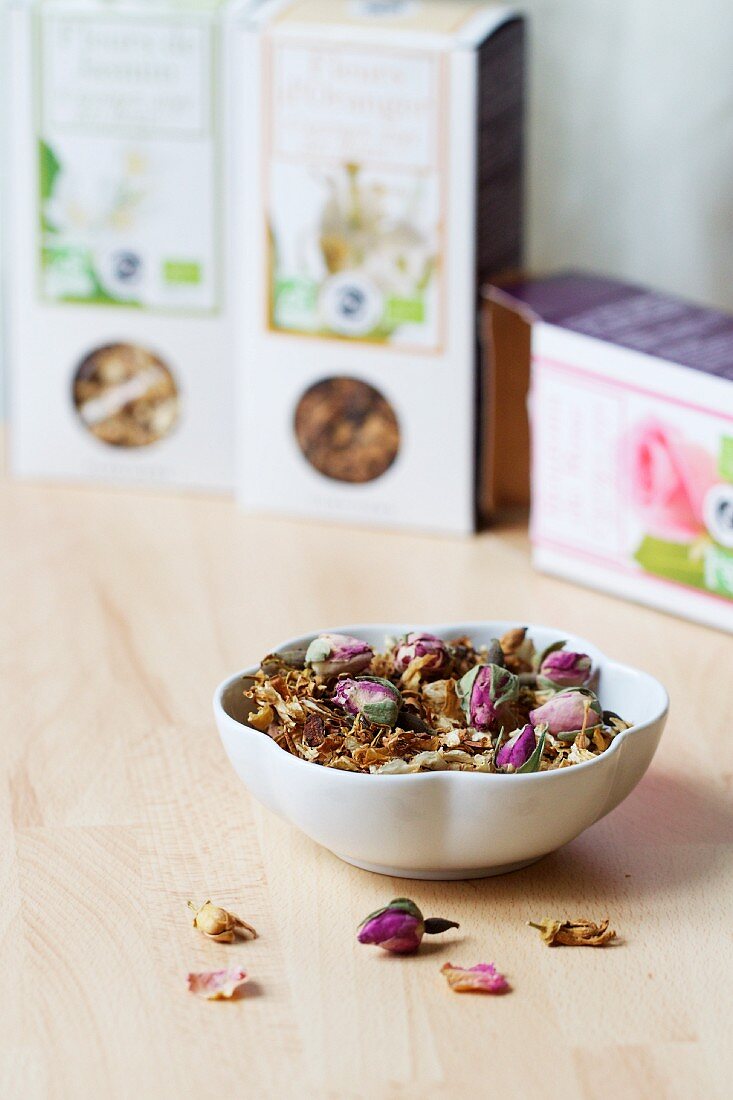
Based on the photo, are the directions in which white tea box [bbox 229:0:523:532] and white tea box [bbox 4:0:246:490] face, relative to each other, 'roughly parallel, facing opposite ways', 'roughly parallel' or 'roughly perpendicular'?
roughly parallel

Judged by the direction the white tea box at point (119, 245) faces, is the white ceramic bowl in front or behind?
in front

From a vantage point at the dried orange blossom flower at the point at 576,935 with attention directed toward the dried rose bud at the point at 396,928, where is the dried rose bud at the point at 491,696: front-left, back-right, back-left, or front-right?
front-right

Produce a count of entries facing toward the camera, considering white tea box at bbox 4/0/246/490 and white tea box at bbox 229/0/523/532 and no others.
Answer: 2

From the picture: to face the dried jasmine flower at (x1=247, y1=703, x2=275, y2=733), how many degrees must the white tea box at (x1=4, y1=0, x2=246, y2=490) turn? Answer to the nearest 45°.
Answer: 0° — it already faces it

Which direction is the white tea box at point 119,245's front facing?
toward the camera

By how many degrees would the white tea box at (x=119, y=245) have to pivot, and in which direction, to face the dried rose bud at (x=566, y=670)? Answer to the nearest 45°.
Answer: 0° — it already faces it

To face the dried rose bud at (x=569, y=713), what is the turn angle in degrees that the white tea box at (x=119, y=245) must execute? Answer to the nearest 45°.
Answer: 0° — it already faces it
